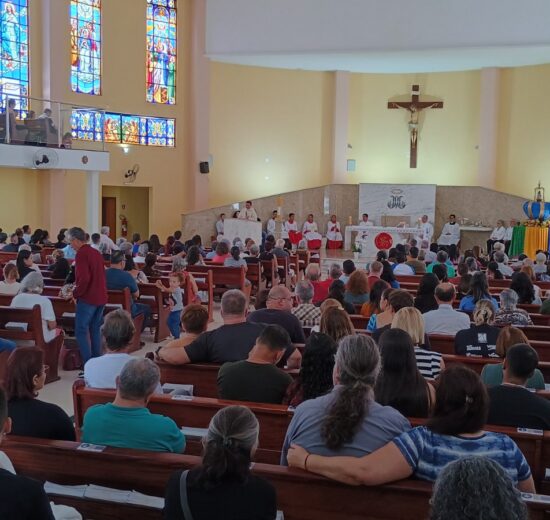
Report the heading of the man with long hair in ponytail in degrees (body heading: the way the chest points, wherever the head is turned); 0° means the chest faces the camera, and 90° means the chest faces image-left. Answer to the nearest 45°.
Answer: approximately 180°

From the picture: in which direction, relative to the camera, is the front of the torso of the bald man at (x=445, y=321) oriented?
away from the camera

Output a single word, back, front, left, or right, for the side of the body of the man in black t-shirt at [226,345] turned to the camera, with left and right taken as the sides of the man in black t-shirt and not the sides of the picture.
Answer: back

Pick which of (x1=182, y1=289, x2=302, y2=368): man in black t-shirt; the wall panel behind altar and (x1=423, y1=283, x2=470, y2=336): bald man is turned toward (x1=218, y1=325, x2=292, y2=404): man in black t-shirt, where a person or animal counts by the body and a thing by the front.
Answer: the wall panel behind altar

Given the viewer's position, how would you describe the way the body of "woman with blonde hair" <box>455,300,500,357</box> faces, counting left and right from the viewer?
facing away from the viewer

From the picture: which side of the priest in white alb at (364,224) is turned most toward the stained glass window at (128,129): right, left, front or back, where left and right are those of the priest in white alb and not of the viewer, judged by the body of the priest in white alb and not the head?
right

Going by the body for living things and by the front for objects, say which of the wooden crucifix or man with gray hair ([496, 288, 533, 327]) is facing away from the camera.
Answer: the man with gray hair

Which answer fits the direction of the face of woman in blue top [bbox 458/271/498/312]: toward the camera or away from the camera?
away from the camera

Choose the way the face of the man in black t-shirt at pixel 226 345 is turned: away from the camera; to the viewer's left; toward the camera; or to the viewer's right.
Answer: away from the camera

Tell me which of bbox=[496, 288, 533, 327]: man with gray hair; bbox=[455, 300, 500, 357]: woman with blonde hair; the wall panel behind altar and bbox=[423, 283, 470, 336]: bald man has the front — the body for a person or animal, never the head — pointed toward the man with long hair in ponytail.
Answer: the wall panel behind altar
